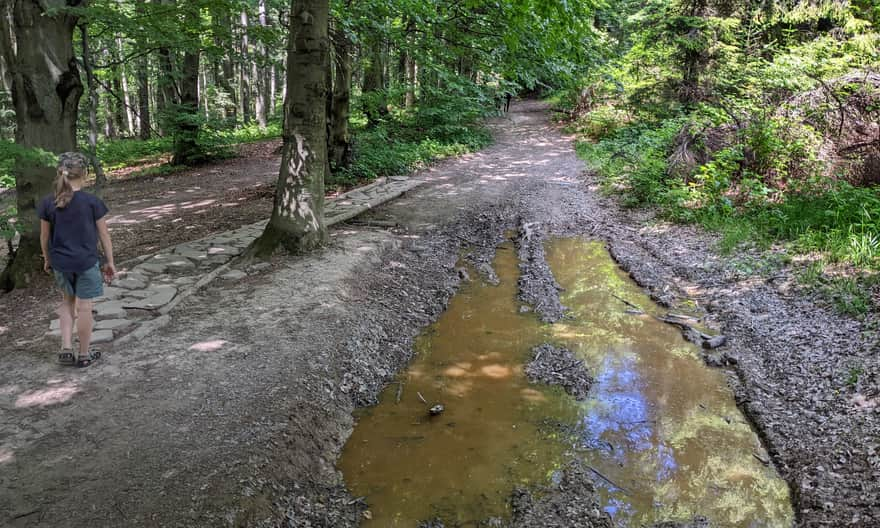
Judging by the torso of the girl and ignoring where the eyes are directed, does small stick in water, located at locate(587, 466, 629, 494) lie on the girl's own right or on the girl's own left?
on the girl's own right

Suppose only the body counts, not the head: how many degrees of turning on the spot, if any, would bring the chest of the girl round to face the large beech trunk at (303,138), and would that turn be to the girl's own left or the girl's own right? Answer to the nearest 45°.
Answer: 0° — they already face it

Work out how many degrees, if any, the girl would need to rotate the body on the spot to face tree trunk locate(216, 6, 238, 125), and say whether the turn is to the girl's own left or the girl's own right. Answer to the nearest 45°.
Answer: approximately 45° to the girl's own left

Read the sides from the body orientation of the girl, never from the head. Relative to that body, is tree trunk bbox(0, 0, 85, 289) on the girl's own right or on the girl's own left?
on the girl's own left

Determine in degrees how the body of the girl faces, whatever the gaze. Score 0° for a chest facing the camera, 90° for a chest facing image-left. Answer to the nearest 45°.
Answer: approximately 225°
